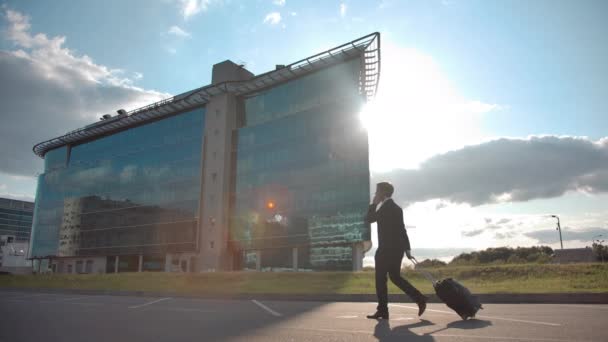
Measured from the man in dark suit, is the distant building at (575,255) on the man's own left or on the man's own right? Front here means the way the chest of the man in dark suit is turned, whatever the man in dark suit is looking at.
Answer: on the man's own right

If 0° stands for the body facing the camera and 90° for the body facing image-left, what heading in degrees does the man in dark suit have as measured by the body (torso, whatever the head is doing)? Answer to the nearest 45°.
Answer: approximately 90°

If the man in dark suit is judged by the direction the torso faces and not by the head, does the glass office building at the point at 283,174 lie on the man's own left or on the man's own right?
on the man's own right

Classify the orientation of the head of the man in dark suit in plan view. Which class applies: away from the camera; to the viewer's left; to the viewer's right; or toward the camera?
to the viewer's left

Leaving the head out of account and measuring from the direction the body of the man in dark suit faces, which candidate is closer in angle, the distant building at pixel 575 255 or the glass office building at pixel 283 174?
the glass office building

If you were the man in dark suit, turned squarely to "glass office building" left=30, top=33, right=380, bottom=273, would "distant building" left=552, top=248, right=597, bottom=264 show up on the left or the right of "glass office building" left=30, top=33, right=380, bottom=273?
right
